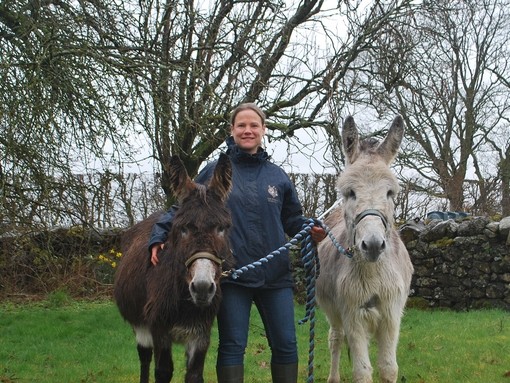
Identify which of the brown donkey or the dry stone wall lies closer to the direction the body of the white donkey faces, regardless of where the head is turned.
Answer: the brown donkey

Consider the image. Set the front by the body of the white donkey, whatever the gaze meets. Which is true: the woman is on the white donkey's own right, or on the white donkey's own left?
on the white donkey's own right

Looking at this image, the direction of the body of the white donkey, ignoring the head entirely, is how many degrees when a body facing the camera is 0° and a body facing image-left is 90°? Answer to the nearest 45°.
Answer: approximately 0°

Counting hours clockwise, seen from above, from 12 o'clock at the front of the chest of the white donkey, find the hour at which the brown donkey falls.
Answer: The brown donkey is roughly at 2 o'clock from the white donkey.

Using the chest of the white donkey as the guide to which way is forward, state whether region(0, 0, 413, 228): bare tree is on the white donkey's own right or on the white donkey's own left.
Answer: on the white donkey's own right

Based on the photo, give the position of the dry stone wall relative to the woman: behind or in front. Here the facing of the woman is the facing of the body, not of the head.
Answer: behind

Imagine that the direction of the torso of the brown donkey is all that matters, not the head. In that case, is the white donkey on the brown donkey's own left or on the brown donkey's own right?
on the brown donkey's own left

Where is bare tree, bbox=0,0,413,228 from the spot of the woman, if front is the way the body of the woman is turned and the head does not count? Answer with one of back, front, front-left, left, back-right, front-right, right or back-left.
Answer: back-right

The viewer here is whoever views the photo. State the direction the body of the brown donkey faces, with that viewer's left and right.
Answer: facing the viewer and to the right of the viewer

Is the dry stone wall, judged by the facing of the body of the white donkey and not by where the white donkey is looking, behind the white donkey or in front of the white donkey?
behind

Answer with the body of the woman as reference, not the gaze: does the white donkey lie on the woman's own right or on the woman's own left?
on the woman's own left

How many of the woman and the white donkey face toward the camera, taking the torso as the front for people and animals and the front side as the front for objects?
2

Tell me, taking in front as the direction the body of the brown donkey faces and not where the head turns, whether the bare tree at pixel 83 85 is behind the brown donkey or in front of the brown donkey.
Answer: behind
